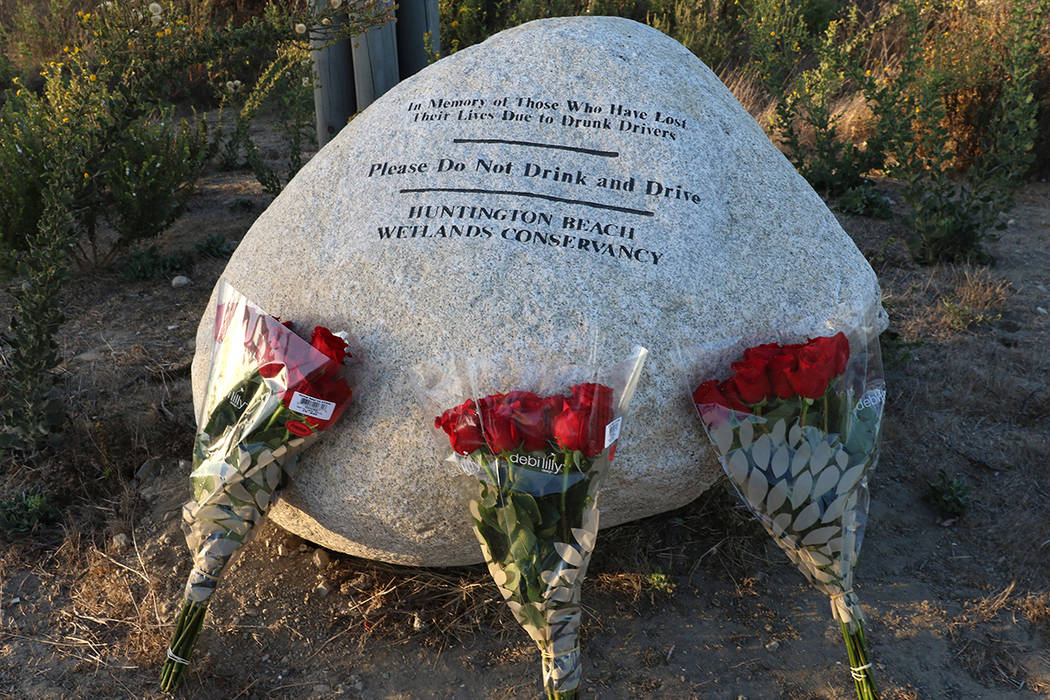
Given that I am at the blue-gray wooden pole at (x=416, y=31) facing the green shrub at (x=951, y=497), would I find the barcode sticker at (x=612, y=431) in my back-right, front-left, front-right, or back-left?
front-right

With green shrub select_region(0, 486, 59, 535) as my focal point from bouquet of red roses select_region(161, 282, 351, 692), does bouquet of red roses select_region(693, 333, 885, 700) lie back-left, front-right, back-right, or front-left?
back-right

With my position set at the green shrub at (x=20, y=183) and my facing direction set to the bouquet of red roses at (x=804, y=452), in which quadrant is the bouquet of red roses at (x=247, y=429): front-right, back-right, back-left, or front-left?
front-right

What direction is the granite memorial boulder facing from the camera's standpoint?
toward the camera

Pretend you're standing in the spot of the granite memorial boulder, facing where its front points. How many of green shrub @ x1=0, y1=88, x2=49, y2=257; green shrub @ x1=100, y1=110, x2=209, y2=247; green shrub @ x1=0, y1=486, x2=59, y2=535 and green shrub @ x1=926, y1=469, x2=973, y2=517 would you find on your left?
1

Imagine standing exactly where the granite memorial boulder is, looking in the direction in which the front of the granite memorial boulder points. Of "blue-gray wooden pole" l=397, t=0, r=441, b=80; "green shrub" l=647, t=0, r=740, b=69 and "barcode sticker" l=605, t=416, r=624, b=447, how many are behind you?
2

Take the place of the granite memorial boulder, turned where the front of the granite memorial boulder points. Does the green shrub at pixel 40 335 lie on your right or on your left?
on your right

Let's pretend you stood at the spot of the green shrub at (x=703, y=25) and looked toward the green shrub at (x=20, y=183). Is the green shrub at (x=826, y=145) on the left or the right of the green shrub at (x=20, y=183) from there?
left

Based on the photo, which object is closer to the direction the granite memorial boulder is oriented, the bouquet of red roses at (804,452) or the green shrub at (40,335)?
the bouquet of red roses

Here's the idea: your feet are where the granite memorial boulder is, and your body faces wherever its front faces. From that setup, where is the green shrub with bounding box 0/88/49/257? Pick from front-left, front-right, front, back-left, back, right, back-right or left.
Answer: back-right

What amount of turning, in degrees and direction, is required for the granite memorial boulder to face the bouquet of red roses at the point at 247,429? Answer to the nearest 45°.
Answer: approximately 45° to its right

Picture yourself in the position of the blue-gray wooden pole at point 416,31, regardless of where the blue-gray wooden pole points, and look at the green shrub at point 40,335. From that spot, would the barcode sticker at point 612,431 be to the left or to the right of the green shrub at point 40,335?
left

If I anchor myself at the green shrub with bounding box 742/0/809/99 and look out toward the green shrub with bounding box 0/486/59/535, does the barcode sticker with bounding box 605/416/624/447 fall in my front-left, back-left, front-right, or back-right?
front-left

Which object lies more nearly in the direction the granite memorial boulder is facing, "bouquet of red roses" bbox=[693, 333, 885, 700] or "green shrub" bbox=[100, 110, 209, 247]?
the bouquet of red roses

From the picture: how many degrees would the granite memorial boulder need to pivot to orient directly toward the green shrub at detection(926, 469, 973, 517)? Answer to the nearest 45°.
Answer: approximately 90° to its left

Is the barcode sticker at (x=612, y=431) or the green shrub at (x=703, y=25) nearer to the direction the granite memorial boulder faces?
the barcode sticker

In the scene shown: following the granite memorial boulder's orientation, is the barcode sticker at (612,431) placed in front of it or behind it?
in front
